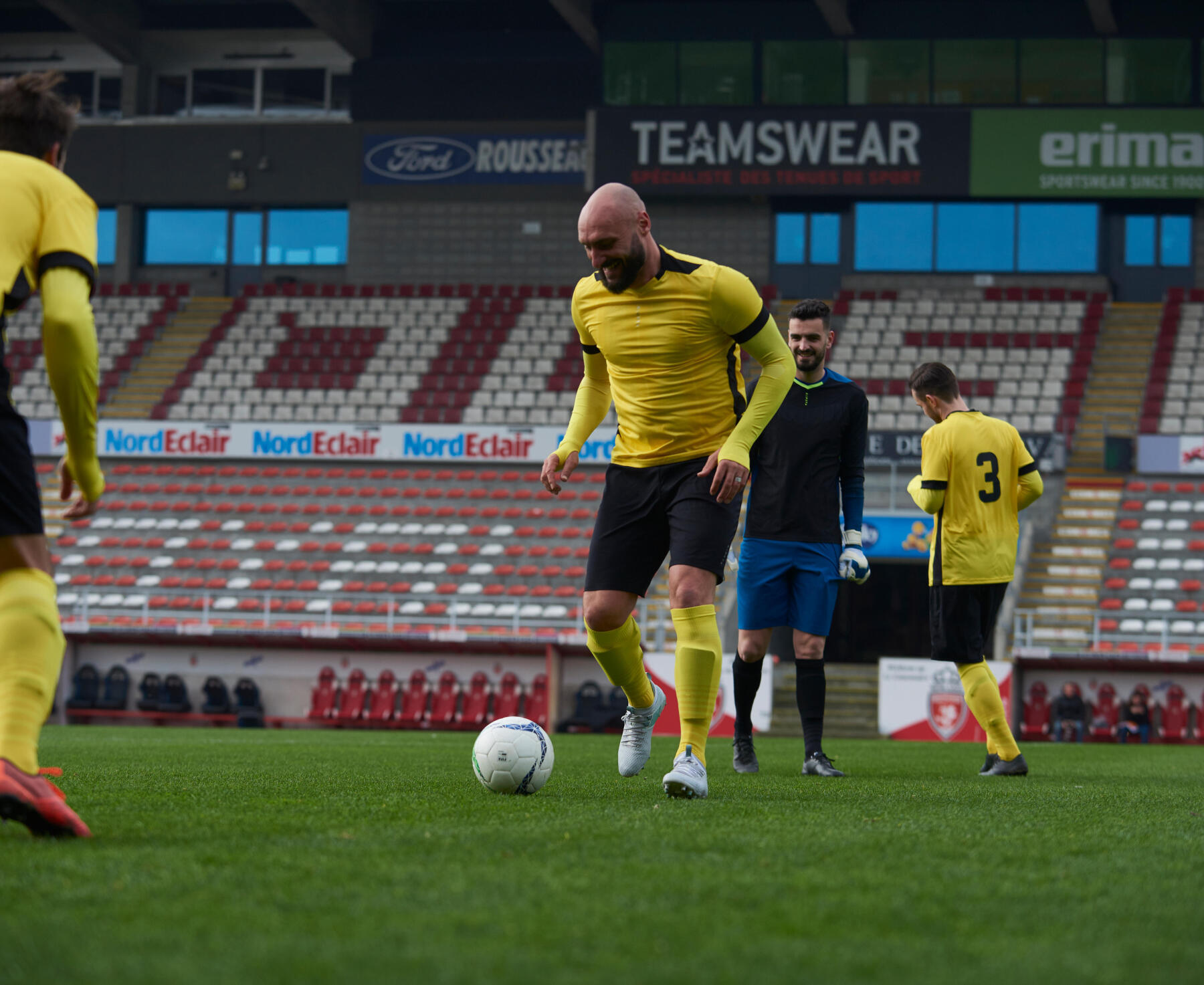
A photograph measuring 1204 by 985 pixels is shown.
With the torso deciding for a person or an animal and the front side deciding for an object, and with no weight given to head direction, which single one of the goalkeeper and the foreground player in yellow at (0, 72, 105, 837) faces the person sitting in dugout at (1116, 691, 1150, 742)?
the foreground player in yellow

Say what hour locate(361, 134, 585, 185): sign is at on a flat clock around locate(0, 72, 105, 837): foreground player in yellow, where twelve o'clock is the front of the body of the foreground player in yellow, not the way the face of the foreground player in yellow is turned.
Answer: The sign is roughly at 11 o'clock from the foreground player in yellow.

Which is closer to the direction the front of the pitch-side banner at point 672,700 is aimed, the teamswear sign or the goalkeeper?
the goalkeeper

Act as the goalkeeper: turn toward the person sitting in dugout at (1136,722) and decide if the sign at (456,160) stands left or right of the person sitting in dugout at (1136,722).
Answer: left

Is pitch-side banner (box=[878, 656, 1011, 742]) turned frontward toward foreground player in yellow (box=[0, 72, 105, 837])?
yes

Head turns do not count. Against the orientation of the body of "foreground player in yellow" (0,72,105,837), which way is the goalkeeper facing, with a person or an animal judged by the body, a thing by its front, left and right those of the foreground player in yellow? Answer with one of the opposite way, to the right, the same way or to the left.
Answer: the opposite way

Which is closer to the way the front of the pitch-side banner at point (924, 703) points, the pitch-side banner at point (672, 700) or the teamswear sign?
the pitch-side banner

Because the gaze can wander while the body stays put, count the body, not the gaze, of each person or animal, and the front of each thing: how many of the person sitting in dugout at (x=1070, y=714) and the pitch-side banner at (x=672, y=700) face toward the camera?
2

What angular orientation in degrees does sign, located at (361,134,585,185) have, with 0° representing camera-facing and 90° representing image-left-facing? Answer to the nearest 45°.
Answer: approximately 0°
